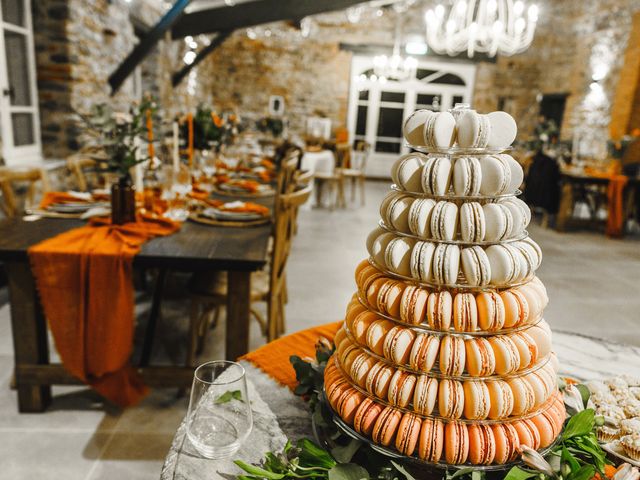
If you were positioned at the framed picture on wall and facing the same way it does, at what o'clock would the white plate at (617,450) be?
The white plate is roughly at 12 o'clock from the framed picture on wall.

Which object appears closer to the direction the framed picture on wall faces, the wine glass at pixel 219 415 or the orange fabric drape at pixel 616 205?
the wine glass

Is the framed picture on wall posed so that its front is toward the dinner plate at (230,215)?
yes

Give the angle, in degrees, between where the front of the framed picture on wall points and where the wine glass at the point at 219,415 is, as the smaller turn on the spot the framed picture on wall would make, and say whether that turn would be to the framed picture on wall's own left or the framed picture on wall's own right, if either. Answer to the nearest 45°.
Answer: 0° — it already faces it

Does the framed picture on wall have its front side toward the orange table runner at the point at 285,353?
yes

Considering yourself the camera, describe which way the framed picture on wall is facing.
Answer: facing the viewer

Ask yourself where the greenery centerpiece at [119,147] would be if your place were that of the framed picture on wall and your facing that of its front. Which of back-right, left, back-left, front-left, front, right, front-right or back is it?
front

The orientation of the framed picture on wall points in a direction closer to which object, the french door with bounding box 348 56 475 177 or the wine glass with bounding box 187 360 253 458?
the wine glass

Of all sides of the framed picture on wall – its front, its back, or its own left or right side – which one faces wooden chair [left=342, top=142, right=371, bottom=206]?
front

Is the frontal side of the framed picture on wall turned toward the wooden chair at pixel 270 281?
yes

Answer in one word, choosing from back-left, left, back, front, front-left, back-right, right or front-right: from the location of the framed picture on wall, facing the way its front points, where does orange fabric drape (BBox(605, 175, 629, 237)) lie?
front-left

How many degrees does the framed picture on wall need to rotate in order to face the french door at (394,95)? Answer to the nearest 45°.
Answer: approximately 90° to its left

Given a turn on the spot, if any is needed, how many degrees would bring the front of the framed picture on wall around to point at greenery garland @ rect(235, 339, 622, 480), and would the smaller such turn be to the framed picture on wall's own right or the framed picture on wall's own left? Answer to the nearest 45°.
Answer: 0° — it already faces it

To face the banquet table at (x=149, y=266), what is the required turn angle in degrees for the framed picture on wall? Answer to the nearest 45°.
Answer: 0° — it already faces it
